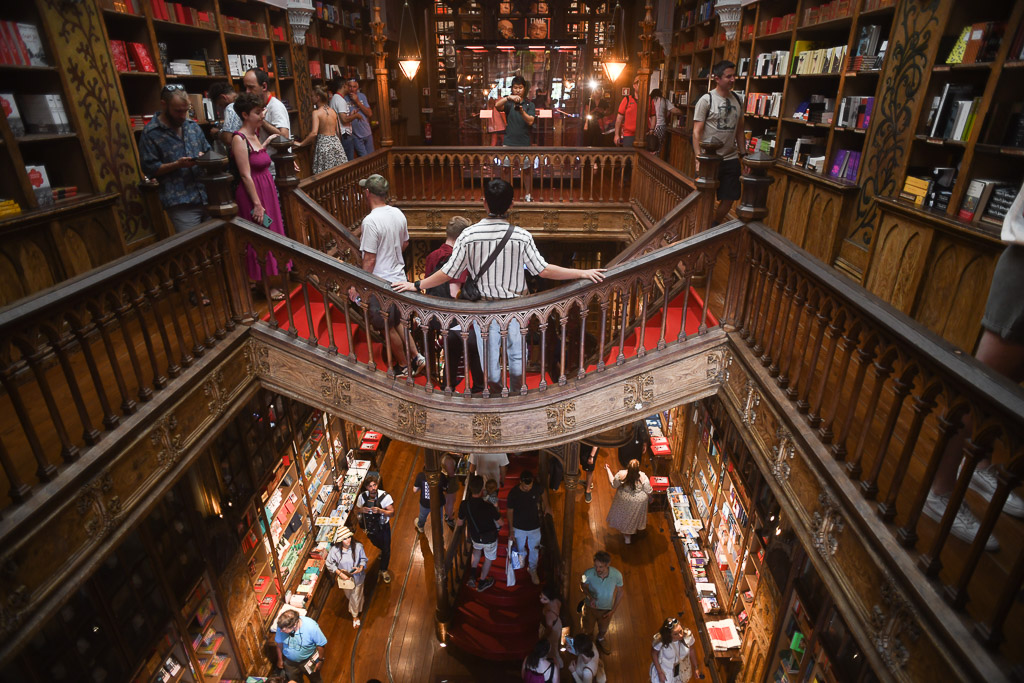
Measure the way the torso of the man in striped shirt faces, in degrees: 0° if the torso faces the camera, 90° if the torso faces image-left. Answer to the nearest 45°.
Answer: approximately 180°

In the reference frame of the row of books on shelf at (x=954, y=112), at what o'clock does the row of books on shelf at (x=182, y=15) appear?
the row of books on shelf at (x=182, y=15) is roughly at 1 o'clock from the row of books on shelf at (x=954, y=112).

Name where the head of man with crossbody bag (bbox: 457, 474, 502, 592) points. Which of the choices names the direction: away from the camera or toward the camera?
away from the camera

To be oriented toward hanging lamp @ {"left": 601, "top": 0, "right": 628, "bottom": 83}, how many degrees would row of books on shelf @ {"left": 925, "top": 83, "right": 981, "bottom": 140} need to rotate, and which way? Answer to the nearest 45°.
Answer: approximately 90° to its right

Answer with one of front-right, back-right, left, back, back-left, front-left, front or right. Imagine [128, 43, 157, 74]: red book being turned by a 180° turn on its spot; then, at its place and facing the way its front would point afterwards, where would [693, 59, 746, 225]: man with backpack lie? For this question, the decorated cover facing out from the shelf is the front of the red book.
back

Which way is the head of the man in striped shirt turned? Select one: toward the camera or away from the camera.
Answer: away from the camera
